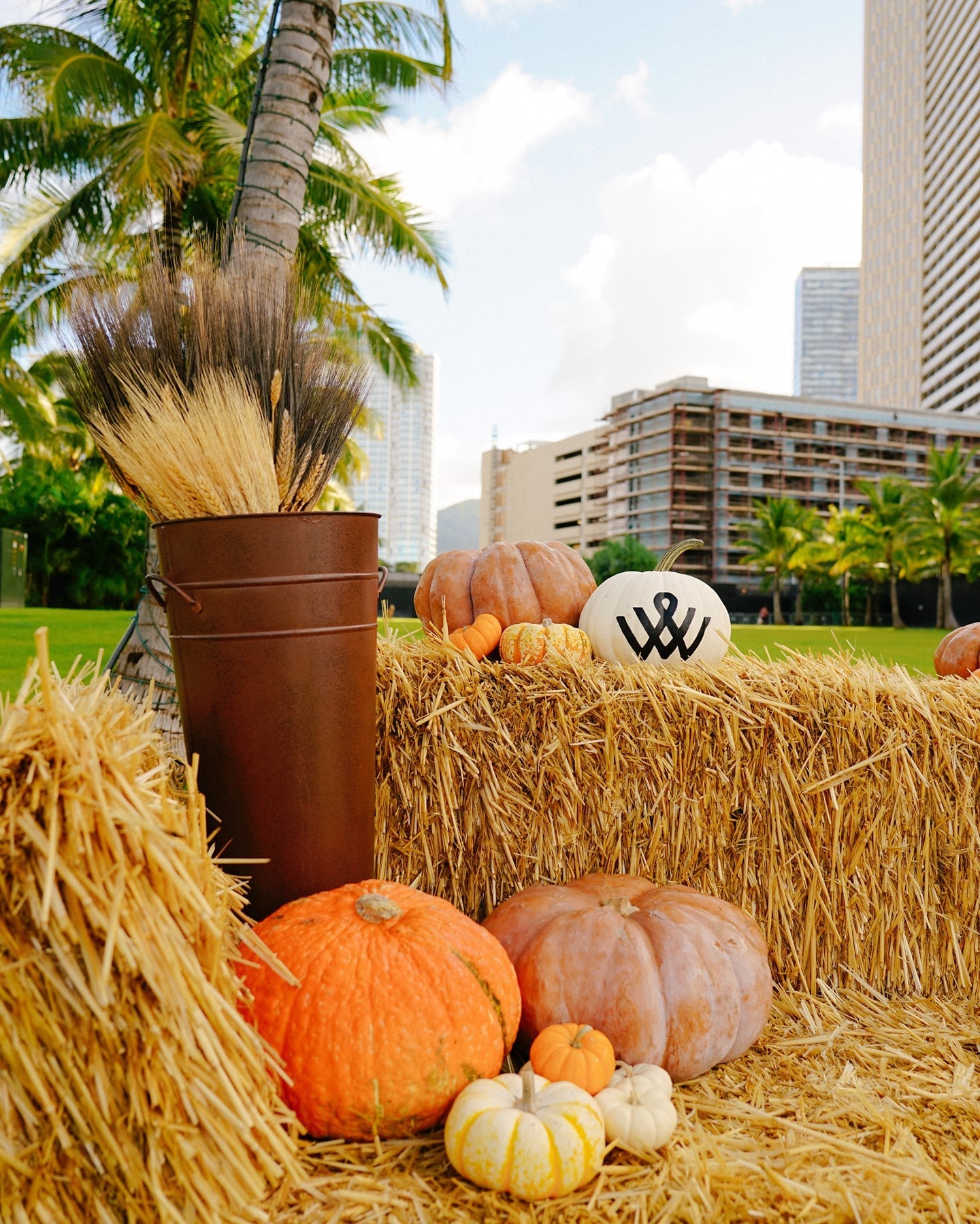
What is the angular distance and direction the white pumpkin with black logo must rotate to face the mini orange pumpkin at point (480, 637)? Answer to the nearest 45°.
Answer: approximately 90° to its right

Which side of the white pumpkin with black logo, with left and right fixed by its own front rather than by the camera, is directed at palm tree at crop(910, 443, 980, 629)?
back

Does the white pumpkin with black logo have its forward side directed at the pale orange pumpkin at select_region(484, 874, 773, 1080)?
yes

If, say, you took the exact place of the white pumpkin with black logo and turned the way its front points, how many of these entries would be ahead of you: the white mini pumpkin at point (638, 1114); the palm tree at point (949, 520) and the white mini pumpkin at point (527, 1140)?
2

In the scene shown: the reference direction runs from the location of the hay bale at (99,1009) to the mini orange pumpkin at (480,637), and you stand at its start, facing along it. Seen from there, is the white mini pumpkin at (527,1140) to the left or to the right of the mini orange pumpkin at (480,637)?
right

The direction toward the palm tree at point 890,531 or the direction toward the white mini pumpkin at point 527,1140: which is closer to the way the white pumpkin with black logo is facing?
the white mini pumpkin

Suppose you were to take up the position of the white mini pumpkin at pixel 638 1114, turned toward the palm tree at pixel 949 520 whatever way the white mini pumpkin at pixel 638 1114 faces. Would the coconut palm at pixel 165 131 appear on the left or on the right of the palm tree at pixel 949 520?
left

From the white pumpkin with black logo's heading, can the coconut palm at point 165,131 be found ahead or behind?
behind

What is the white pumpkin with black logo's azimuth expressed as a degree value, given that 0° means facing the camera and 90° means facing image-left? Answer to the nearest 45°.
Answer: approximately 0°

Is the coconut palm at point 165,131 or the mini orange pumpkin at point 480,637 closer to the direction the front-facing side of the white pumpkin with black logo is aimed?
the mini orange pumpkin

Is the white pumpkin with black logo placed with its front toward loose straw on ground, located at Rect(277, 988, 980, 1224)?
yes

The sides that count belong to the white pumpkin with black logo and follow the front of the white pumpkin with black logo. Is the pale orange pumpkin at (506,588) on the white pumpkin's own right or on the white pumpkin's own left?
on the white pumpkin's own right
